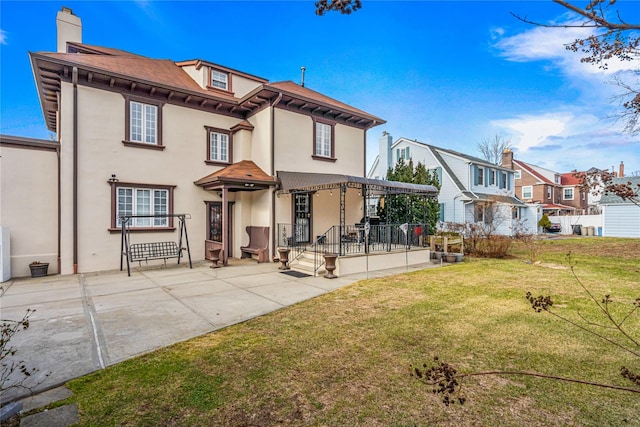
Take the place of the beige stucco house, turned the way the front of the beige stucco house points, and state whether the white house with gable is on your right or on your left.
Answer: on your left

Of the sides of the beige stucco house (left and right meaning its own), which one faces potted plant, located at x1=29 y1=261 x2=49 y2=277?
right

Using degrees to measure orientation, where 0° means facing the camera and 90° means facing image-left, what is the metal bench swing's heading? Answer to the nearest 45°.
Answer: approximately 315°

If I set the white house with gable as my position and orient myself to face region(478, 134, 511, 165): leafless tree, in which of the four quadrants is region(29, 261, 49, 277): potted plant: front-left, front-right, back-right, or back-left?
back-left

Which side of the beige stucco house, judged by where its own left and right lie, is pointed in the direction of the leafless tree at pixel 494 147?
left

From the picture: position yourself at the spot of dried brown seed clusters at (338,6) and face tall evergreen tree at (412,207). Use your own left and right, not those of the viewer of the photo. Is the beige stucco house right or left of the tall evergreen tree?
left

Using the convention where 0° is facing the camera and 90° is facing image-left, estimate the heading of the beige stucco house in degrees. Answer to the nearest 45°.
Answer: approximately 315°
